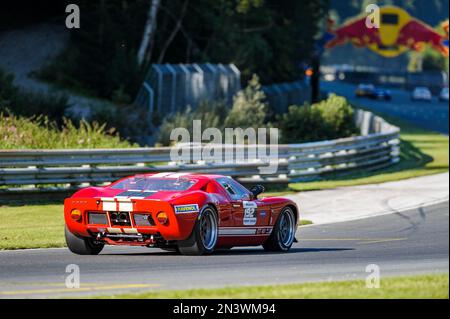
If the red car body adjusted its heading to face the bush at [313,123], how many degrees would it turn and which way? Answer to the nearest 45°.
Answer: approximately 45° to its left

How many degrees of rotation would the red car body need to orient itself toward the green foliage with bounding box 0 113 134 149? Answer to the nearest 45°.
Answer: approximately 45° to its left

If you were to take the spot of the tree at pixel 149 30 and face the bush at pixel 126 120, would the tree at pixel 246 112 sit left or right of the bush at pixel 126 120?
left

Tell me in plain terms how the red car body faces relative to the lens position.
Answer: facing away from the viewer and to the right of the viewer
